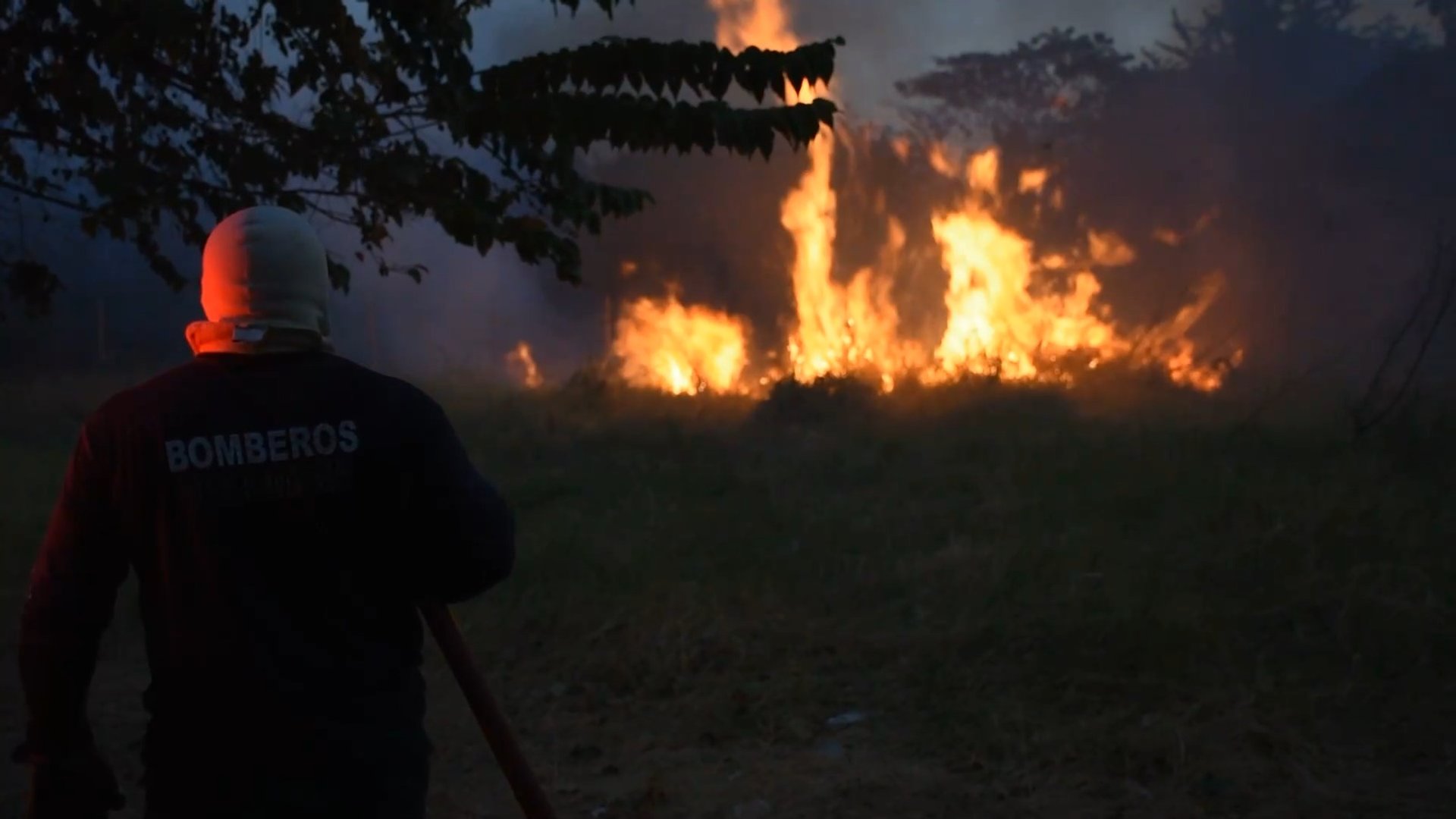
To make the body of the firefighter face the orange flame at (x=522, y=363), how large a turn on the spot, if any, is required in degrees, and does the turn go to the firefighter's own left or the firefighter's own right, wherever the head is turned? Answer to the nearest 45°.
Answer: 0° — they already face it

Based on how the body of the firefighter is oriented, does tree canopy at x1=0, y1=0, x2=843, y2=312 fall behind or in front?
in front

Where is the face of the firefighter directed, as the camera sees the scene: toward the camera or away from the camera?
away from the camera

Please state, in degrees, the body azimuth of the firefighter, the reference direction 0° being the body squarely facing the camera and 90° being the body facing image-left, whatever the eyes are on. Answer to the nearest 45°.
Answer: approximately 180°
